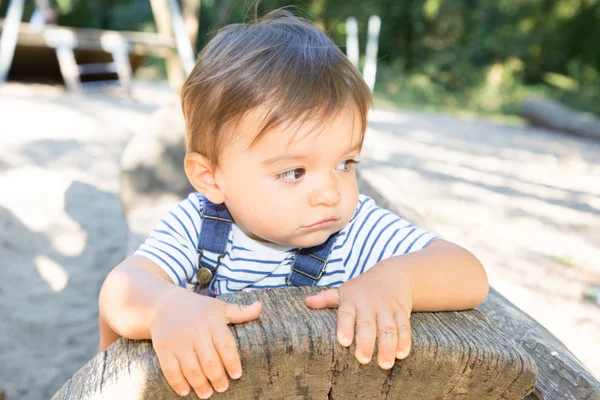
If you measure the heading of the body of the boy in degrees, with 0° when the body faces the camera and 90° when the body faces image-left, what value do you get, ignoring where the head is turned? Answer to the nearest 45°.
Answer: approximately 0°

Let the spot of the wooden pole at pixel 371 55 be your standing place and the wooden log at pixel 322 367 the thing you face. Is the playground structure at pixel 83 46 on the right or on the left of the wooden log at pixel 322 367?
right

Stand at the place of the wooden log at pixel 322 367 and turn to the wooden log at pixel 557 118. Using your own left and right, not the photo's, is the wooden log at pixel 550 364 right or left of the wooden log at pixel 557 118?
right

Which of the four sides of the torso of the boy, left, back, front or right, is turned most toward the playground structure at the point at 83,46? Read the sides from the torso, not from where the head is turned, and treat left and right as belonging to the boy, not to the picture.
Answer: back

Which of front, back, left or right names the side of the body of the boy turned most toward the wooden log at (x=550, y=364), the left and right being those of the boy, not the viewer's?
left

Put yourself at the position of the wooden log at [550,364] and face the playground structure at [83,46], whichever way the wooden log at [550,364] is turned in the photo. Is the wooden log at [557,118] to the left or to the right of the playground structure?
right

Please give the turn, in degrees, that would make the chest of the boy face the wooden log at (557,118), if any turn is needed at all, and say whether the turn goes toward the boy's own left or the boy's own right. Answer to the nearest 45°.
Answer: approximately 135° to the boy's own left

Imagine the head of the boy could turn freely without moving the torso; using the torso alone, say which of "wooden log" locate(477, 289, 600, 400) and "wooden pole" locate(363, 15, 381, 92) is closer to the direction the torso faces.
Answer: the wooden log

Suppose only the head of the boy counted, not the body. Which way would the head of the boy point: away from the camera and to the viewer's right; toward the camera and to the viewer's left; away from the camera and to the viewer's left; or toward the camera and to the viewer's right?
toward the camera and to the viewer's right

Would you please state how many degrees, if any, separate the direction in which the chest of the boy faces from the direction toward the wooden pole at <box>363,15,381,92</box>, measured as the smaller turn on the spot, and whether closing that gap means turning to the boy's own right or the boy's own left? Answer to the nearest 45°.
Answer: approximately 180°
